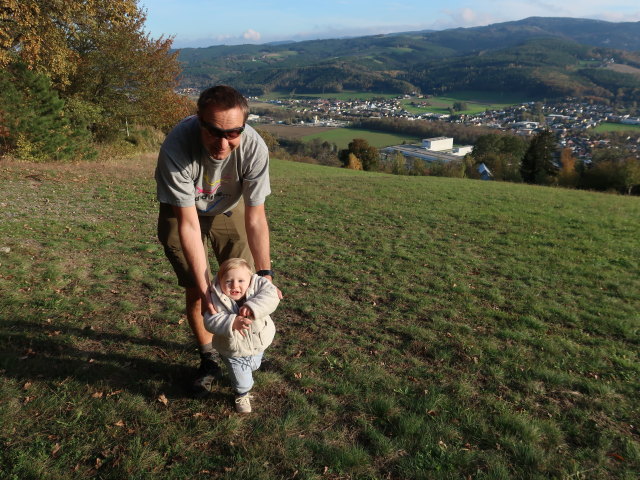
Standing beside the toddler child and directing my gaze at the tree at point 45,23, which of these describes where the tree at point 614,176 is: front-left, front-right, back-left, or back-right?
front-right

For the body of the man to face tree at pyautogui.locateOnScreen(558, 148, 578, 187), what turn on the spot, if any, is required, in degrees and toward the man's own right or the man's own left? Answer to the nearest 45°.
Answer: approximately 135° to the man's own left

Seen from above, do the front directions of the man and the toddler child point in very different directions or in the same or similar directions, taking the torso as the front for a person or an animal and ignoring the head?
same or similar directions

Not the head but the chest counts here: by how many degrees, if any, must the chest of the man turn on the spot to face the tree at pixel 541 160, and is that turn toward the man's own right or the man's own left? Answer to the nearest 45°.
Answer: approximately 135° to the man's own left

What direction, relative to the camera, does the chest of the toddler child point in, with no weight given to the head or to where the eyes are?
toward the camera

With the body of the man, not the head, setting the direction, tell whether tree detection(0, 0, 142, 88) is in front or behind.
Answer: behind

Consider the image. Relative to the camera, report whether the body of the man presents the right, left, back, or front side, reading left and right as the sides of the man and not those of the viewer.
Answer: front
